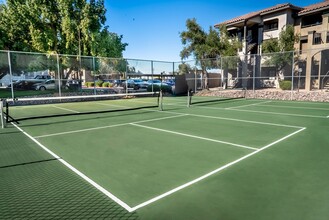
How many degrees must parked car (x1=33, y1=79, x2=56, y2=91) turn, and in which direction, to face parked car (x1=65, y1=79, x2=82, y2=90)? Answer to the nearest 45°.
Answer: approximately 180°

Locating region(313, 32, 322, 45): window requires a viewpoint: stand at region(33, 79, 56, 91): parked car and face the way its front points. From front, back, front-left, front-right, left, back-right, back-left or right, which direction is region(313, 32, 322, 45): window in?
back-left

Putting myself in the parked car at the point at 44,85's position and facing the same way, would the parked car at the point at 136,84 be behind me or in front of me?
behind

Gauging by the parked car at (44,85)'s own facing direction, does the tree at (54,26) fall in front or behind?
behind

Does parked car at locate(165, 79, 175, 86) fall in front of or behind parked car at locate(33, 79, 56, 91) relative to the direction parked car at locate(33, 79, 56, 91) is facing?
behind

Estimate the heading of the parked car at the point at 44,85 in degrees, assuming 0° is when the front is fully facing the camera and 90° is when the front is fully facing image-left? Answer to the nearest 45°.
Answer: approximately 45°

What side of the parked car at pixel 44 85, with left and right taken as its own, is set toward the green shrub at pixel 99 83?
back
